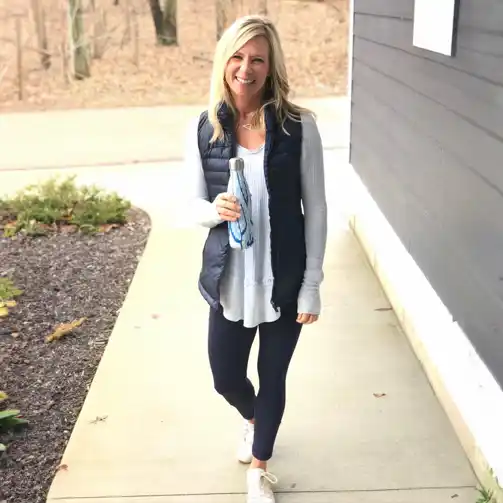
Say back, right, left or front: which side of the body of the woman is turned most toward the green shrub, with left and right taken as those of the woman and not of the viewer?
back

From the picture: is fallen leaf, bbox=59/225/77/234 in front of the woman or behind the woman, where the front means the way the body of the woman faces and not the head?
behind

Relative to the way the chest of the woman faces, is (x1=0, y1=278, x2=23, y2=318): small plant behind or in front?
behind

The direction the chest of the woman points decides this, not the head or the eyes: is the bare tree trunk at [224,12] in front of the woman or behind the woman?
behind

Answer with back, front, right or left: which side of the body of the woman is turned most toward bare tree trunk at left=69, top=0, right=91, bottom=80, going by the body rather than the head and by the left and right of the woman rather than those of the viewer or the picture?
back

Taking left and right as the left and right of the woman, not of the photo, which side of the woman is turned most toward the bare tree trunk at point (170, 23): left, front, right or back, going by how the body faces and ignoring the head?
back

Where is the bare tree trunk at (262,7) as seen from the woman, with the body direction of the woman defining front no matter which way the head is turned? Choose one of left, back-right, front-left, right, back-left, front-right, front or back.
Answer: back

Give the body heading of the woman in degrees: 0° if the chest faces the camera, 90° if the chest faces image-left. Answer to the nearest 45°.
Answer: approximately 0°
